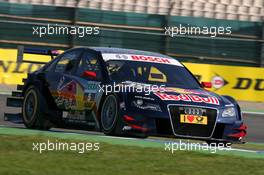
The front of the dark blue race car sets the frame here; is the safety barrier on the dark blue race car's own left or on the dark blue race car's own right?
on the dark blue race car's own left

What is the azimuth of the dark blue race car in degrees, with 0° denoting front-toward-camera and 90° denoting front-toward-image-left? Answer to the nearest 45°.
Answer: approximately 315°
